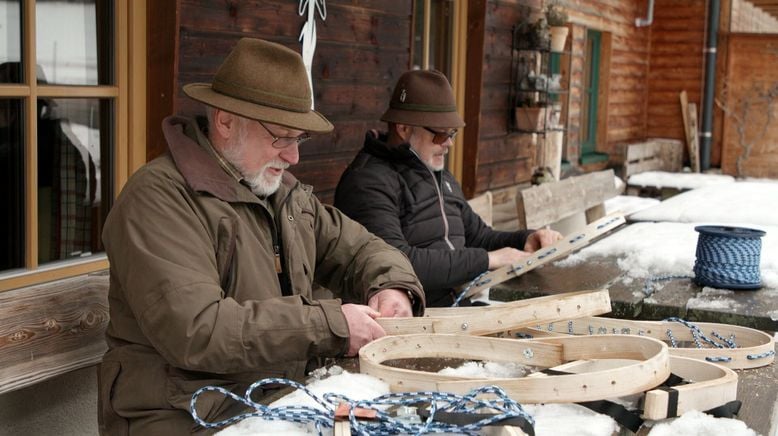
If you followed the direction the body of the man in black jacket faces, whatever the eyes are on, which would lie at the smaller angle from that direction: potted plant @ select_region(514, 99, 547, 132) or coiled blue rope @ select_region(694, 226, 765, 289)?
the coiled blue rope

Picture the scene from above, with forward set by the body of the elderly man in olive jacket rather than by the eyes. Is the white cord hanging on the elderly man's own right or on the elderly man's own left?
on the elderly man's own left

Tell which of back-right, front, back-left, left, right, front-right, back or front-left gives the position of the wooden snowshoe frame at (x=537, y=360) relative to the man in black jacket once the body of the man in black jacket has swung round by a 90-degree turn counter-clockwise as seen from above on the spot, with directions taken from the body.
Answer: back-right

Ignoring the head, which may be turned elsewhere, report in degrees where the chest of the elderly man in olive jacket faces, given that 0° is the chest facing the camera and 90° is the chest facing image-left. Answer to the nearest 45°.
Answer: approximately 315°

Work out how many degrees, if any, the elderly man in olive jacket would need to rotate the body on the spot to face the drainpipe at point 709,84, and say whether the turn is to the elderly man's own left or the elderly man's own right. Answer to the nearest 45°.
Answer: approximately 90° to the elderly man's own left

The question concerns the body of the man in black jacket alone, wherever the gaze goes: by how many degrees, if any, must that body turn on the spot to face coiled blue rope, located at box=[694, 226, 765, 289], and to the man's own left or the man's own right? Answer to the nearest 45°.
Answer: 0° — they already face it

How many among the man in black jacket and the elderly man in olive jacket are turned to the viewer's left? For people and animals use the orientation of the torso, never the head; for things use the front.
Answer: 0

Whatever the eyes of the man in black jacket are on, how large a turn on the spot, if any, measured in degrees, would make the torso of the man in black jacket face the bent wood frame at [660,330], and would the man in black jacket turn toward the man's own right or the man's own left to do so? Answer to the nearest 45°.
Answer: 0° — they already face it

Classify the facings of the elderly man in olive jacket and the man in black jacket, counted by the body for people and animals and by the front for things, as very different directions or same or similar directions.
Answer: same or similar directions

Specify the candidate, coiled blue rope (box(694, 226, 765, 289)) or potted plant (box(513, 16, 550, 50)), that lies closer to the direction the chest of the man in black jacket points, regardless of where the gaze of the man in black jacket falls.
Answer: the coiled blue rope

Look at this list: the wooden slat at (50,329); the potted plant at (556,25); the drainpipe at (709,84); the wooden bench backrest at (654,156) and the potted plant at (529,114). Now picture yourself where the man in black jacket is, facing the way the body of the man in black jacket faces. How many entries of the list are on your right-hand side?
1

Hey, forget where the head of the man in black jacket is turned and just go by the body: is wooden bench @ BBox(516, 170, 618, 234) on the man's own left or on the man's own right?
on the man's own left

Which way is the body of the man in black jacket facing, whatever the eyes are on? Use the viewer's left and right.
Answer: facing the viewer and to the right of the viewer
